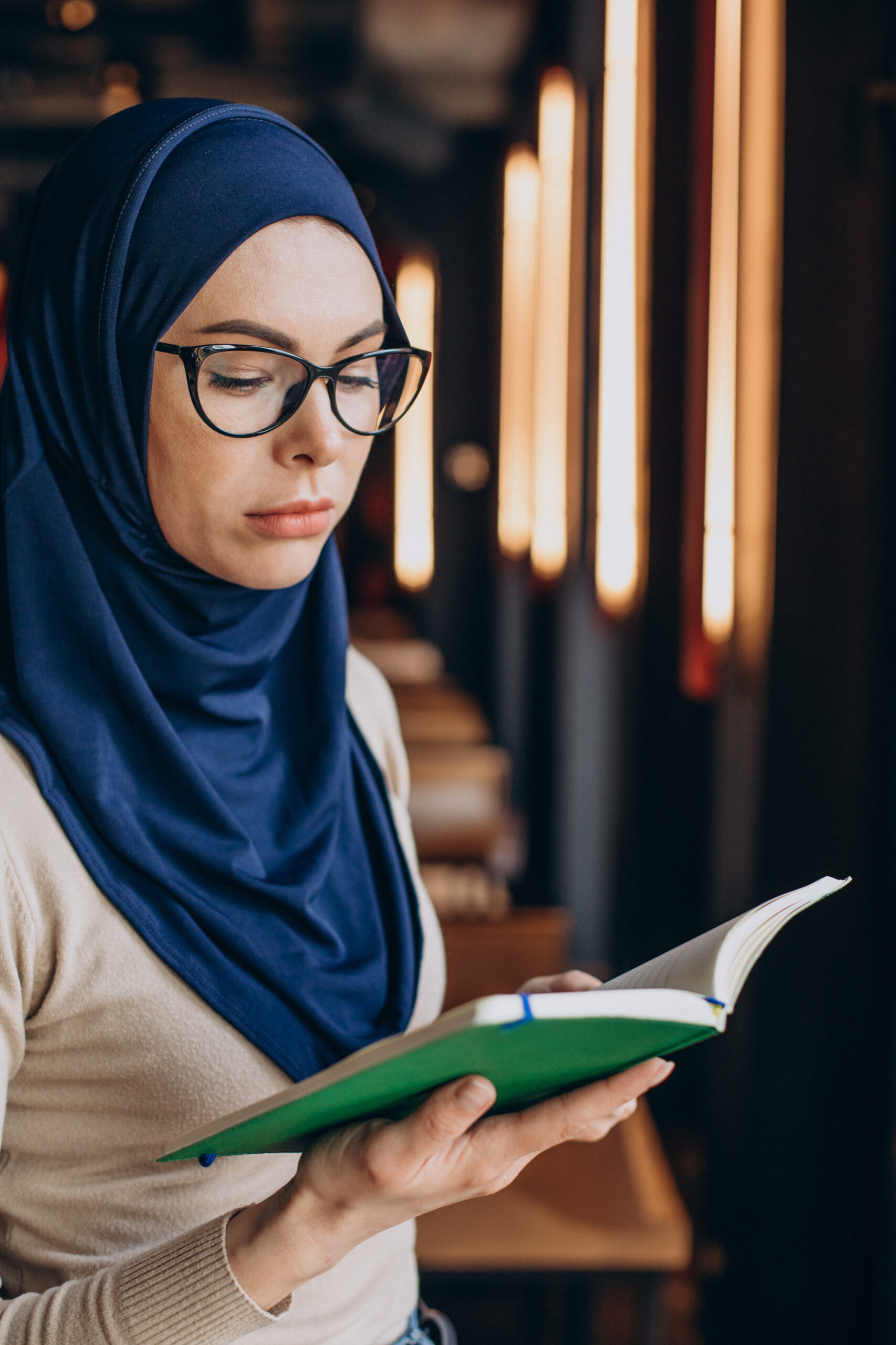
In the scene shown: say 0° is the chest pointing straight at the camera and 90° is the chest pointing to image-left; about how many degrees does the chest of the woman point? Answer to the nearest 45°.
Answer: approximately 315°

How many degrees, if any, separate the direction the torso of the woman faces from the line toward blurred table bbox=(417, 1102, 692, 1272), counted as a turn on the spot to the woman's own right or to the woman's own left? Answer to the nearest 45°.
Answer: approximately 90° to the woman's own left

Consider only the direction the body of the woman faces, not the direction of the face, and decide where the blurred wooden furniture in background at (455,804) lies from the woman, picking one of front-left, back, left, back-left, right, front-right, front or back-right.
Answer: back-left

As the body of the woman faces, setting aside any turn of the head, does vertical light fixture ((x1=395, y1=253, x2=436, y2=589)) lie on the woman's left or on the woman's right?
on the woman's left

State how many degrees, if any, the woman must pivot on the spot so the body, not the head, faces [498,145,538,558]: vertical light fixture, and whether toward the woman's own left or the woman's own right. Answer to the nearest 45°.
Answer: approximately 135° to the woman's own left

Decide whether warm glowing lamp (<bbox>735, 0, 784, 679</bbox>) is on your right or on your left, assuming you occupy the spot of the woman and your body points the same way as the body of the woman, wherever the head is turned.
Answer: on your left

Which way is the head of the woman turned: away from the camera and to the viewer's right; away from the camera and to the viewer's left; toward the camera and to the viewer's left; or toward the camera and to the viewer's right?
toward the camera and to the viewer's right

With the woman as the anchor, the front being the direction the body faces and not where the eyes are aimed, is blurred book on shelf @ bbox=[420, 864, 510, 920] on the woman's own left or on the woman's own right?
on the woman's own left

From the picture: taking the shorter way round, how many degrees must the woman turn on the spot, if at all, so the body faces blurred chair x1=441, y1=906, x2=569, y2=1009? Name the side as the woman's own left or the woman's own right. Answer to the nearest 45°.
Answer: approximately 135° to the woman's own left

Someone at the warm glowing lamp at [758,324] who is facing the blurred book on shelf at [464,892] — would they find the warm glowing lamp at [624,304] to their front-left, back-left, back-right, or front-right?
front-right
